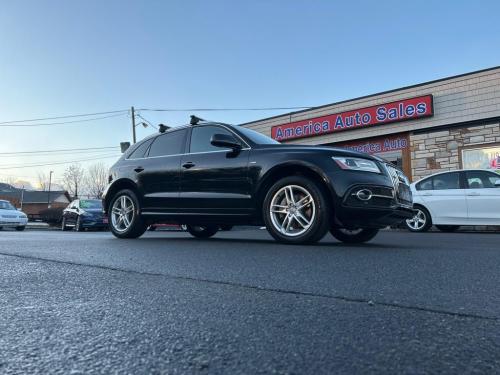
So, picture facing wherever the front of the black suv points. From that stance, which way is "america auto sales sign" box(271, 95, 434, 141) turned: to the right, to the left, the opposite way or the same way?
to the right

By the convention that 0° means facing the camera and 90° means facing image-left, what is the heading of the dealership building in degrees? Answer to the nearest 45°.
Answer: approximately 45°

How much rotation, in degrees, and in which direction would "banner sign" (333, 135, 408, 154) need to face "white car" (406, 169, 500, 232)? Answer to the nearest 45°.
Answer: approximately 45° to its left

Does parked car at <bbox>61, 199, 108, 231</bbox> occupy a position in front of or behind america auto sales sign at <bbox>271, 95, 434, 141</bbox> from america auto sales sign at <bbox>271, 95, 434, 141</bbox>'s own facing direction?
in front

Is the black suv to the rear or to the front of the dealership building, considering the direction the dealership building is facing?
to the front

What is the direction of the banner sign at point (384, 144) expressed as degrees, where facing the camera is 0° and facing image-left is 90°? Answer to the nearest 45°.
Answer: approximately 45°

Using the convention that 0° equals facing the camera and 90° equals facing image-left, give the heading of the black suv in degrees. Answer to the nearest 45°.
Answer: approximately 315°

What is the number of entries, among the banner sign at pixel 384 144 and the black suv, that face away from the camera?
0

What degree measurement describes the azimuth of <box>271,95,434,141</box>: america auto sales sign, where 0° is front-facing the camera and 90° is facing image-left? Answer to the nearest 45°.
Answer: approximately 45°
